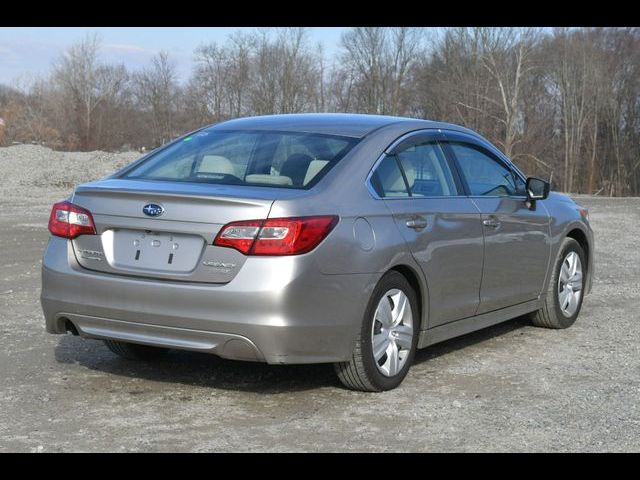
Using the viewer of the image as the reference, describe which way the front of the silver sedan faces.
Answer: facing away from the viewer and to the right of the viewer
